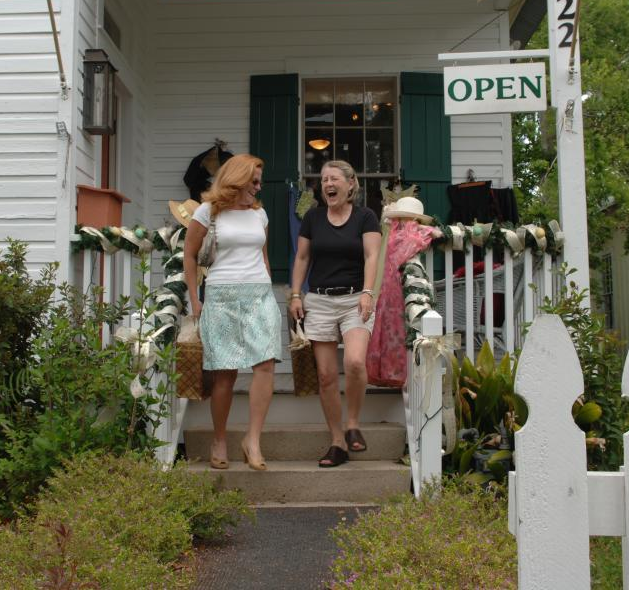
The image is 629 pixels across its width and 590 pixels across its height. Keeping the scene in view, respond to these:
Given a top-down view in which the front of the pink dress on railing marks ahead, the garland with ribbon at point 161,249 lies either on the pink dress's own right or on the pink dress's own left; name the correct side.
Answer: on the pink dress's own right

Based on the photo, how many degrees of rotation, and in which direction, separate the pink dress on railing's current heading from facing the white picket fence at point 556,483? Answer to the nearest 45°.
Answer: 0° — it already faces it

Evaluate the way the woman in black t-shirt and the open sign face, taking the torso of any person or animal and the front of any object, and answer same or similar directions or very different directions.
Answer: same or similar directions

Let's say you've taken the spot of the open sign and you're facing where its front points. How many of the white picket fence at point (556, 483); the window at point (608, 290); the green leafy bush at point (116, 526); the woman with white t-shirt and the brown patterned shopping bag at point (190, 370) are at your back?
1

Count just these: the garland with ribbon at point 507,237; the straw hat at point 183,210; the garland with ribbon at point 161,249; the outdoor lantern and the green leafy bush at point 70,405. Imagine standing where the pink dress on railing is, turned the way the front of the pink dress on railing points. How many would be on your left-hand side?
1

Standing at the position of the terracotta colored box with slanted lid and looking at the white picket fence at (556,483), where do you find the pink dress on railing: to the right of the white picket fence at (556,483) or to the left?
left

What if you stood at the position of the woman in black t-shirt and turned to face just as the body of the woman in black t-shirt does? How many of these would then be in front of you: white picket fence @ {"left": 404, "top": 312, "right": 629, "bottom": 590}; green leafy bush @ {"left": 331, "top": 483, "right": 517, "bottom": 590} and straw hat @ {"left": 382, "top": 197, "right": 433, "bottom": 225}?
2

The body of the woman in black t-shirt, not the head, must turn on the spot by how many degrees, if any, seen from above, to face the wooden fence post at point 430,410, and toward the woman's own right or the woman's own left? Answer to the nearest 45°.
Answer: approximately 45° to the woman's own left

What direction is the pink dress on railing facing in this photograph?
toward the camera

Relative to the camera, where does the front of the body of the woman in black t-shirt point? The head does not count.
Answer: toward the camera

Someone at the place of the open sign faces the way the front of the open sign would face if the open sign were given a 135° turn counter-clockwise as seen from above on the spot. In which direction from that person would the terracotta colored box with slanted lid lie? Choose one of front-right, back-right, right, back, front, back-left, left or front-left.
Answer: back-left

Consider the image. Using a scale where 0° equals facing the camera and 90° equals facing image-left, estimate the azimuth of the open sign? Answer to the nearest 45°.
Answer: approximately 0°

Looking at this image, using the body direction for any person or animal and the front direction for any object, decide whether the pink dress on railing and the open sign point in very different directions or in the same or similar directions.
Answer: same or similar directions

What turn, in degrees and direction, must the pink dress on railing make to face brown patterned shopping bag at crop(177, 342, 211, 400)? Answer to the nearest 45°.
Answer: approximately 45° to its right

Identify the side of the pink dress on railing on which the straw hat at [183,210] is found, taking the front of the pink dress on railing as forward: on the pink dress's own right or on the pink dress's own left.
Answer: on the pink dress's own right
